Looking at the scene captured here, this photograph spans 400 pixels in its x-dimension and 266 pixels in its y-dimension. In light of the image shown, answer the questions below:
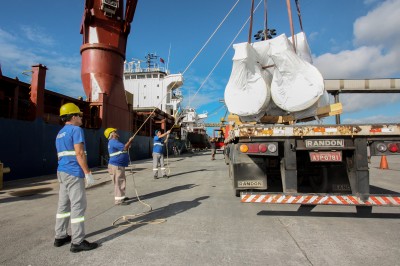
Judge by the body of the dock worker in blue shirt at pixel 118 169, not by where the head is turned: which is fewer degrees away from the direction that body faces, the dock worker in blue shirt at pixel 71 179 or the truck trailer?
the truck trailer

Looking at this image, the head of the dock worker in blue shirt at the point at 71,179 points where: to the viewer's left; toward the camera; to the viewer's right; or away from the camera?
to the viewer's right

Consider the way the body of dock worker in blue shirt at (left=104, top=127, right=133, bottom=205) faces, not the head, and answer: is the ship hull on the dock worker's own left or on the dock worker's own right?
on the dock worker's own left

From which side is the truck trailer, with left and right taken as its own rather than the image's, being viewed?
back

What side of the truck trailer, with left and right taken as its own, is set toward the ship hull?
left

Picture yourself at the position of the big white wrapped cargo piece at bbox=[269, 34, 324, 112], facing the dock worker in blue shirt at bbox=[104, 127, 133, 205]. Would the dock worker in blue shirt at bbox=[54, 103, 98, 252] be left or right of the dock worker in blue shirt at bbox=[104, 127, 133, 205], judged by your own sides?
left

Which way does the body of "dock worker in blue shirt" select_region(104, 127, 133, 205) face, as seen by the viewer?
to the viewer's right

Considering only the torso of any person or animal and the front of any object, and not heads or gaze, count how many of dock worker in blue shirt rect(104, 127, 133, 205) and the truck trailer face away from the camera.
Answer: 1

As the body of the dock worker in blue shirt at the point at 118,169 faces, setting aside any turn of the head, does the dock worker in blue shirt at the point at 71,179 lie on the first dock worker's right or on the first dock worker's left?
on the first dock worker's right

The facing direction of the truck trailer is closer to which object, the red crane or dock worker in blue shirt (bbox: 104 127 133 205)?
the red crane

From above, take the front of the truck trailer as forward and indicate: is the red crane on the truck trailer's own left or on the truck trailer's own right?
on the truck trailer's own left

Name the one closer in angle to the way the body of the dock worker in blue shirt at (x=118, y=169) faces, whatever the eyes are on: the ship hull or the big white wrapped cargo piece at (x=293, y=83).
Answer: the big white wrapped cargo piece
